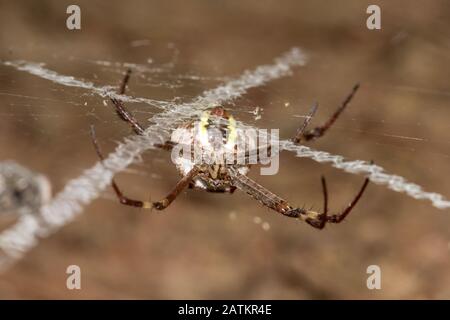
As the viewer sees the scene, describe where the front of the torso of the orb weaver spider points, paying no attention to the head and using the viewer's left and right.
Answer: facing the viewer

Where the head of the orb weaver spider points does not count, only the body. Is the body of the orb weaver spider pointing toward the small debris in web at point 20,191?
no
